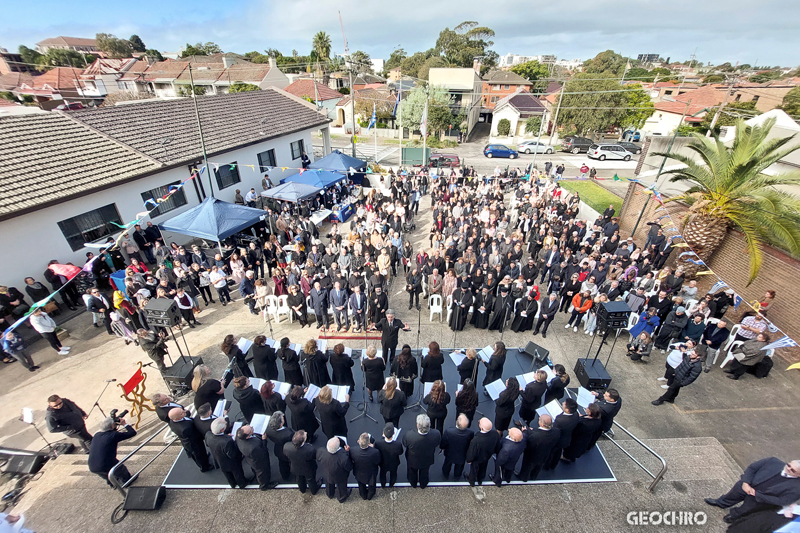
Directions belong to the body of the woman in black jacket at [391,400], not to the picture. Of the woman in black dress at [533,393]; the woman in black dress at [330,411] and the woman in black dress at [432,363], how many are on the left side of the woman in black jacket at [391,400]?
1

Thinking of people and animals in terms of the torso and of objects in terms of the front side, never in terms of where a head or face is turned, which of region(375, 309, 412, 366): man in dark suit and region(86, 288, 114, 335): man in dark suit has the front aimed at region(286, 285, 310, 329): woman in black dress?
region(86, 288, 114, 335): man in dark suit

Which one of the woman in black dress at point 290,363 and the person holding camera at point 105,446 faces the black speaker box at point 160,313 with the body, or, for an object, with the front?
the person holding camera

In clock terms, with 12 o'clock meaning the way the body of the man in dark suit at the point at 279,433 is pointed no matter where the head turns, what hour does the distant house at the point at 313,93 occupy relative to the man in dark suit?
The distant house is roughly at 11 o'clock from the man in dark suit.

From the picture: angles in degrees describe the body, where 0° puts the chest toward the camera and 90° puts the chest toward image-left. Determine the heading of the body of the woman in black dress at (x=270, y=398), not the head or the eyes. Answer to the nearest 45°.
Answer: approximately 225°

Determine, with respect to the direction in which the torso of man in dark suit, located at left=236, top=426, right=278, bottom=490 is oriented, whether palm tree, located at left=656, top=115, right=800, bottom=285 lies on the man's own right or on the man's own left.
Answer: on the man's own right

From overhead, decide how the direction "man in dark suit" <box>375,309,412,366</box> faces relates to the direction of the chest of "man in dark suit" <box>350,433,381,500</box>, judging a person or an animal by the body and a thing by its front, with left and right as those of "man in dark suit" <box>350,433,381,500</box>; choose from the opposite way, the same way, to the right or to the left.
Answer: the opposite way

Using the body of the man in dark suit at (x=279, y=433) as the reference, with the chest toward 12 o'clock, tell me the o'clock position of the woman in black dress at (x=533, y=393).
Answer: The woman in black dress is roughly at 2 o'clock from the man in dark suit.

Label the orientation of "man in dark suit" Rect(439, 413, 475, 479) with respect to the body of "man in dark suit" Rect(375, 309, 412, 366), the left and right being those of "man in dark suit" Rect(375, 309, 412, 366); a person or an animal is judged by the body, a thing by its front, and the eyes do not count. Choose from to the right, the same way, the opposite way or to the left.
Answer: the opposite way

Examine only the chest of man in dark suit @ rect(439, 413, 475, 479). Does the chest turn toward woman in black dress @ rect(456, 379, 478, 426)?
yes

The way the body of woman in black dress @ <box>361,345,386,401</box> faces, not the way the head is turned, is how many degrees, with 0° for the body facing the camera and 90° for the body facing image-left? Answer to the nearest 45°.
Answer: approximately 180°

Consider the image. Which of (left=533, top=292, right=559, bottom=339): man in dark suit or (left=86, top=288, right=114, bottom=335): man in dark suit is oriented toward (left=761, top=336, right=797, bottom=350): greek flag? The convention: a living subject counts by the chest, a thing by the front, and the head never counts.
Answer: (left=86, top=288, right=114, bottom=335): man in dark suit
